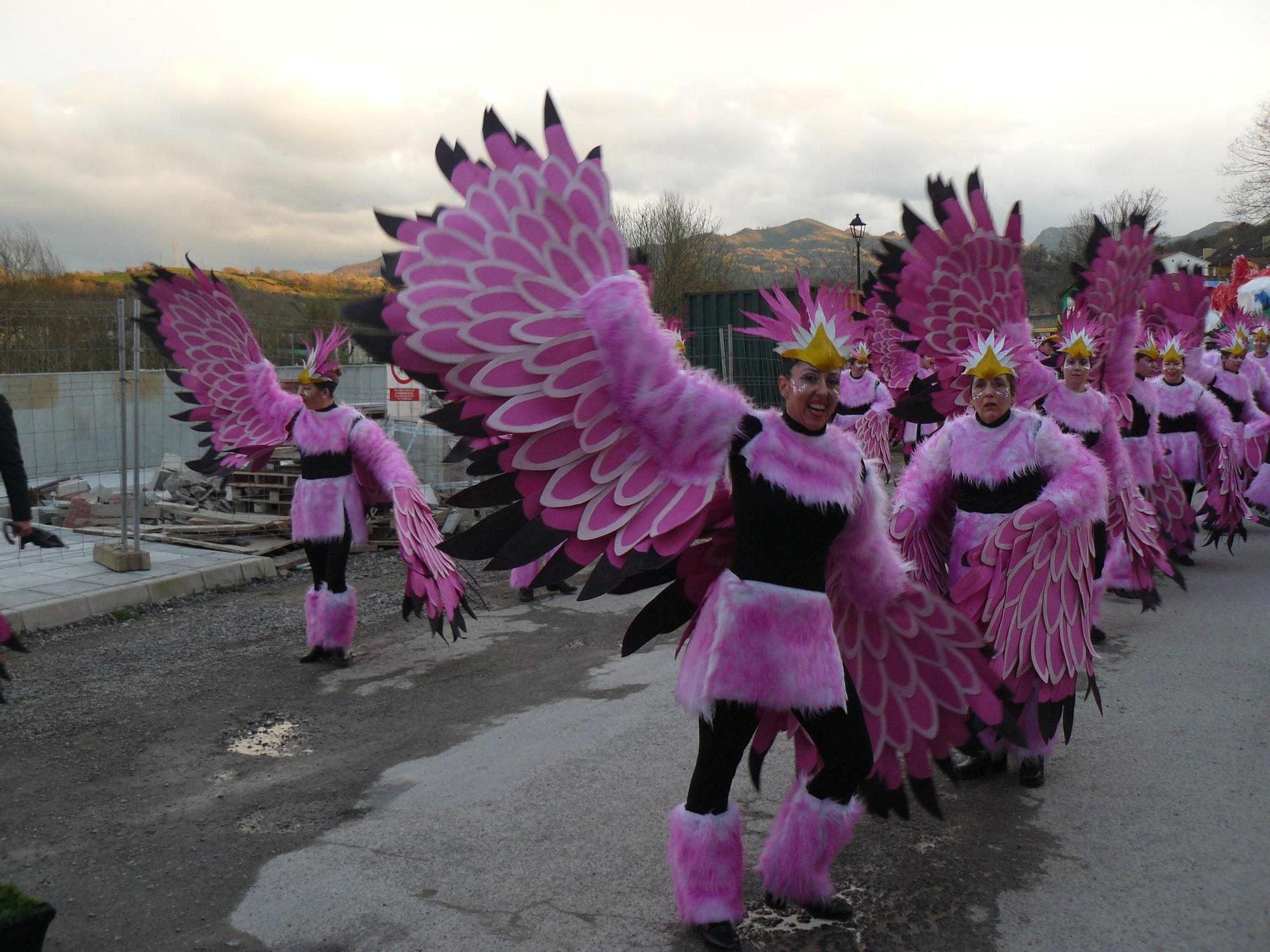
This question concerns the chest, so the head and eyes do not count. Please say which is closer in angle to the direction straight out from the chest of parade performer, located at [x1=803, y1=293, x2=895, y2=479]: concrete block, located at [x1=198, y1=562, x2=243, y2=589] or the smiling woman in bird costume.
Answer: the smiling woman in bird costume

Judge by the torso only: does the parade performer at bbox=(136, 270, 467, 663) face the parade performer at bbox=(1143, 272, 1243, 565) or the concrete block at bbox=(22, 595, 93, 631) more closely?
the concrete block

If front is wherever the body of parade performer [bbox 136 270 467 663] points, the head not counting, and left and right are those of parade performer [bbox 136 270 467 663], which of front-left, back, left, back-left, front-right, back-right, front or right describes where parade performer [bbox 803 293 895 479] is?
back

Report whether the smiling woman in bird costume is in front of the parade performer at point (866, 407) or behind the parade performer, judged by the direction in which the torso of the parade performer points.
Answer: in front

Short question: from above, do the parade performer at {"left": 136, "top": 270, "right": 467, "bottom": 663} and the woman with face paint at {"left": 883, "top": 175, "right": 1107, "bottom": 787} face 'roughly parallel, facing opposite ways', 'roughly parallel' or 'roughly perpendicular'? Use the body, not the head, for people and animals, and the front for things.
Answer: roughly parallel

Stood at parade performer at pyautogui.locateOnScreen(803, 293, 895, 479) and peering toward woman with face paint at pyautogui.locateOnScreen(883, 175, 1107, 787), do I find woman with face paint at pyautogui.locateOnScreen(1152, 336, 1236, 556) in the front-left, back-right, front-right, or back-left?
front-left

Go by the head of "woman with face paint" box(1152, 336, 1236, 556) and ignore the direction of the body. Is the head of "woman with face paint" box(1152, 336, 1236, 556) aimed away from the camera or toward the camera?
toward the camera

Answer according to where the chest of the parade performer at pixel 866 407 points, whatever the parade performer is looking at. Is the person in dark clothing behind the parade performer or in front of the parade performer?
in front

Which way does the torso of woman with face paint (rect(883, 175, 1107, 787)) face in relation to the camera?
toward the camera

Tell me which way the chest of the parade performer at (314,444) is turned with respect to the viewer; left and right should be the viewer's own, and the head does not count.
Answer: facing the viewer and to the left of the viewer

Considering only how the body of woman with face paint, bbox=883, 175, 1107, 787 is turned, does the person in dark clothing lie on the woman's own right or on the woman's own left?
on the woman's own right

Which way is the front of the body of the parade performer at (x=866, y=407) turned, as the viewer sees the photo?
toward the camera

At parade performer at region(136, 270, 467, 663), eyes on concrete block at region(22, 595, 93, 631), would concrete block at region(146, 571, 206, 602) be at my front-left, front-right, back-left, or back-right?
front-right

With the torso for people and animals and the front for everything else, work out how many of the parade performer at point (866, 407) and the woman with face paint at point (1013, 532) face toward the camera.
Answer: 2

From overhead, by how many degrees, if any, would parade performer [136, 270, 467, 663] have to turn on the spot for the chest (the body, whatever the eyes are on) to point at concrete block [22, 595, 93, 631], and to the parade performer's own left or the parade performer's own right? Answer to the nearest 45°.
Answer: approximately 90° to the parade performer's own right

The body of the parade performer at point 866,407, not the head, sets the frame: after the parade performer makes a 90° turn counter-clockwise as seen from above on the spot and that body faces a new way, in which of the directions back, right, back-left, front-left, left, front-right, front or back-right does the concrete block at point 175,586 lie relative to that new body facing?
back-right
